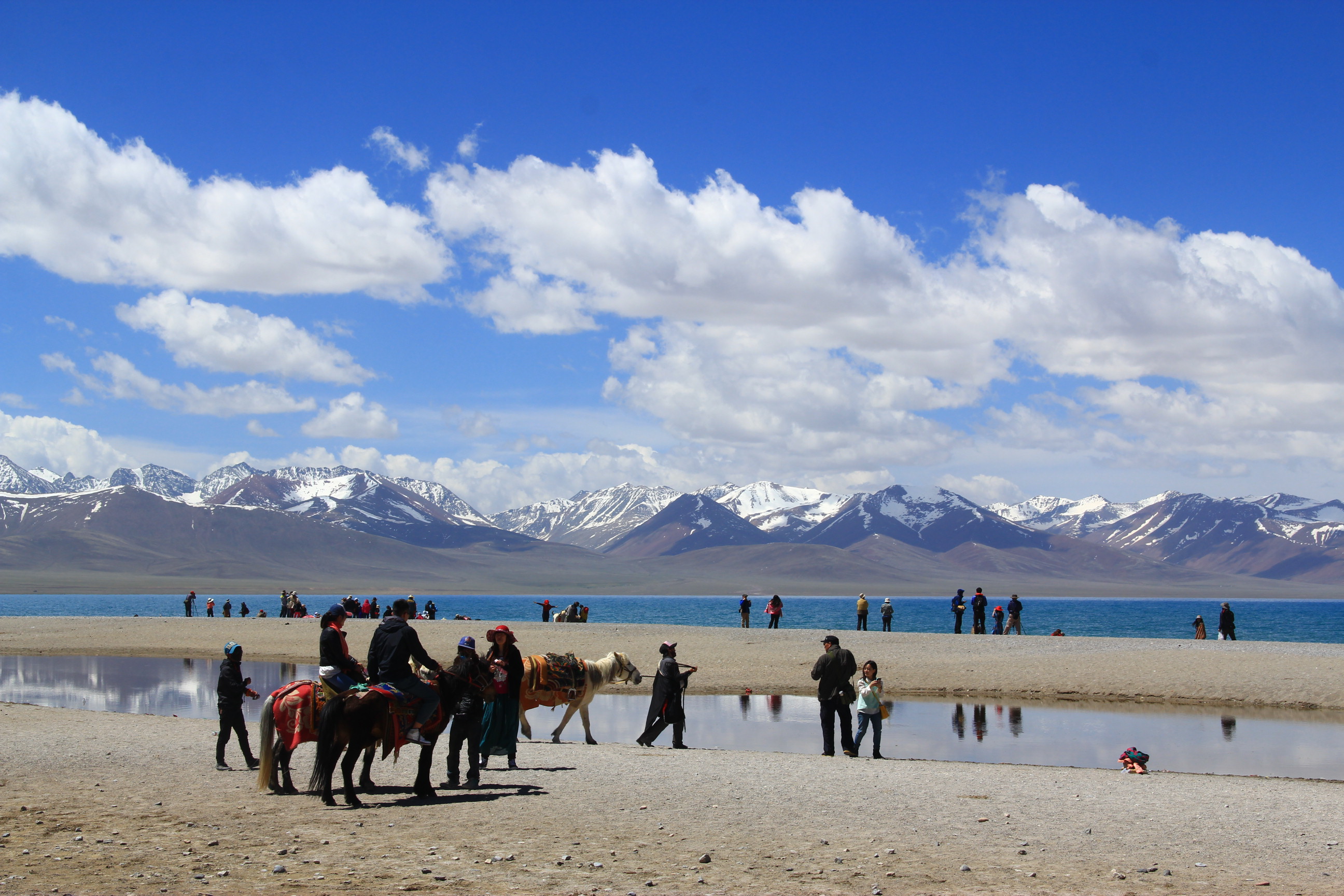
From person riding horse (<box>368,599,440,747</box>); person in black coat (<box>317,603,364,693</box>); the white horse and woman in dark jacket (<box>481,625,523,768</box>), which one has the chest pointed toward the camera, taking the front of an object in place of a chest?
the woman in dark jacket

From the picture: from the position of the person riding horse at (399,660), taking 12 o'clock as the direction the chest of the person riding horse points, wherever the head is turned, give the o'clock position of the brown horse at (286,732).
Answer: The brown horse is roughly at 9 o'clock from the person riding horse.

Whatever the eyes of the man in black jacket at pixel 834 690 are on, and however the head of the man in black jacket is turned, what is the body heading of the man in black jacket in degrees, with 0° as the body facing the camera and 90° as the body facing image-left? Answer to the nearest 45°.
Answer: approximately 180°

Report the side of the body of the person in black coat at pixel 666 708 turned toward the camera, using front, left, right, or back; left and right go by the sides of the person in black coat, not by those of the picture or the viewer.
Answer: right

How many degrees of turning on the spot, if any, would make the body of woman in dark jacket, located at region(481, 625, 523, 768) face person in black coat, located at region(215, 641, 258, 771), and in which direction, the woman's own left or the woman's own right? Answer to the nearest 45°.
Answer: approximately 90° to the woman's own right

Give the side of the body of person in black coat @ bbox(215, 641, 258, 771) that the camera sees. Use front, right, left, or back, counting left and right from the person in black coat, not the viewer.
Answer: right

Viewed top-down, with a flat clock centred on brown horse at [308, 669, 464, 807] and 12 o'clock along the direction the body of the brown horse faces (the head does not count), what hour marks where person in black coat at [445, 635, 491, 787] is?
The person in black coat is roughly at 12 o'clock from the brown horse.

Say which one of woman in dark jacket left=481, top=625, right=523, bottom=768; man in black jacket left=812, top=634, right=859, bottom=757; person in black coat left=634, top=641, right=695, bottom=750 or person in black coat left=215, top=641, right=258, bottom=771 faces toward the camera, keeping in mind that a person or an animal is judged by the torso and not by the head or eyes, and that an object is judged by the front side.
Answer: the woman in dark jacket

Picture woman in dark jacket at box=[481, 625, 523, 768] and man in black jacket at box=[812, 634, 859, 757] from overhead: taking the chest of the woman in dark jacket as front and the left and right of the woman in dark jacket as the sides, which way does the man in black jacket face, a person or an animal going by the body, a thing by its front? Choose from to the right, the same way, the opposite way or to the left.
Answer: the opposite way

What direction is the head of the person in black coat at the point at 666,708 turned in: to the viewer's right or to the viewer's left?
to the viewer's right
